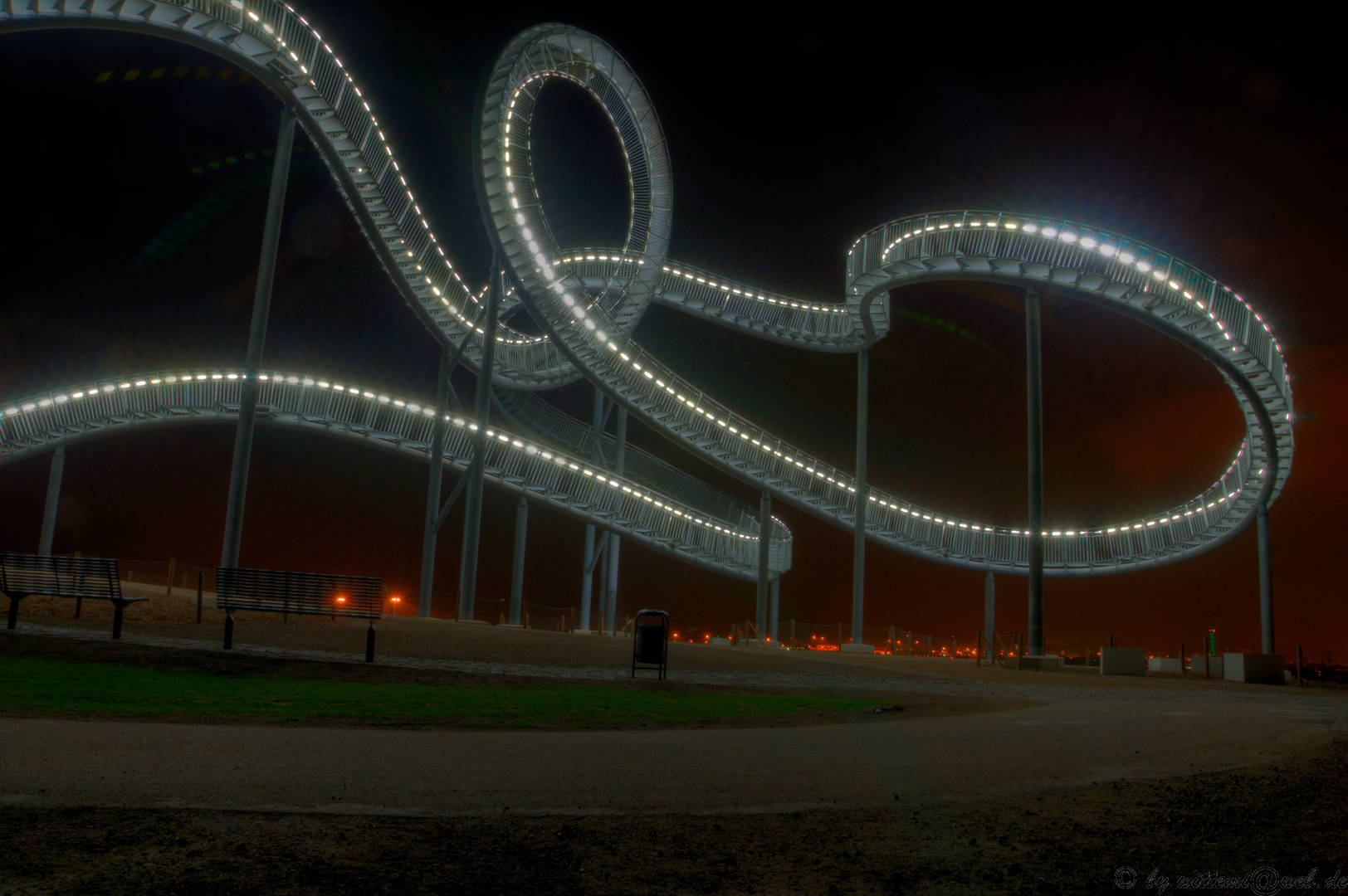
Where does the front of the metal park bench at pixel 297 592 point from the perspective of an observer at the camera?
facing away from the viewer

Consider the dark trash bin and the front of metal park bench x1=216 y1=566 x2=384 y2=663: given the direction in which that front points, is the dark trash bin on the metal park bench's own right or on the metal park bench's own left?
on the metal park bench's own right

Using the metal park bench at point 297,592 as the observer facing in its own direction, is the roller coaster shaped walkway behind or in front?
in front

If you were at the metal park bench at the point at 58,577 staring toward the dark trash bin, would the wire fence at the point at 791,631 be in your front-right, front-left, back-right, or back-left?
front-left
